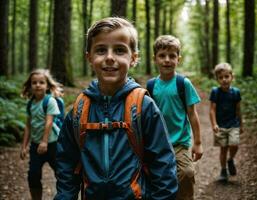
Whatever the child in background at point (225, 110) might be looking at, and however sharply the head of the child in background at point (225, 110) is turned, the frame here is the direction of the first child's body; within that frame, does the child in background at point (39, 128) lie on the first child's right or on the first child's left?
on the first child's right

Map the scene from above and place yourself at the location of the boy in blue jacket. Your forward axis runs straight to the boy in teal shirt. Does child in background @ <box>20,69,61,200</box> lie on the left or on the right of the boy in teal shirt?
left

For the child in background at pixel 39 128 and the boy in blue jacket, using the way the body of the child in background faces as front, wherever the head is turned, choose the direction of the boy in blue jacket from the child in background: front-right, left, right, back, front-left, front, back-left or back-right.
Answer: front-left

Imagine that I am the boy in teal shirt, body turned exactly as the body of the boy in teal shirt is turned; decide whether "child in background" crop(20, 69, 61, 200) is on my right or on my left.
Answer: on my right

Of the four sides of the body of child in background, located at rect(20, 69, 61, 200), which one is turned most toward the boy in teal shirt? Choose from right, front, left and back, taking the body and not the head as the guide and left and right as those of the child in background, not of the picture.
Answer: left

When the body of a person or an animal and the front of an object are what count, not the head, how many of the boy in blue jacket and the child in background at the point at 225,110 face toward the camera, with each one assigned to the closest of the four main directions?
2

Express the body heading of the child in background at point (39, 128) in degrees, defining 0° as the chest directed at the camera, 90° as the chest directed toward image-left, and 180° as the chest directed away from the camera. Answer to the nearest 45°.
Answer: approximately 45°
